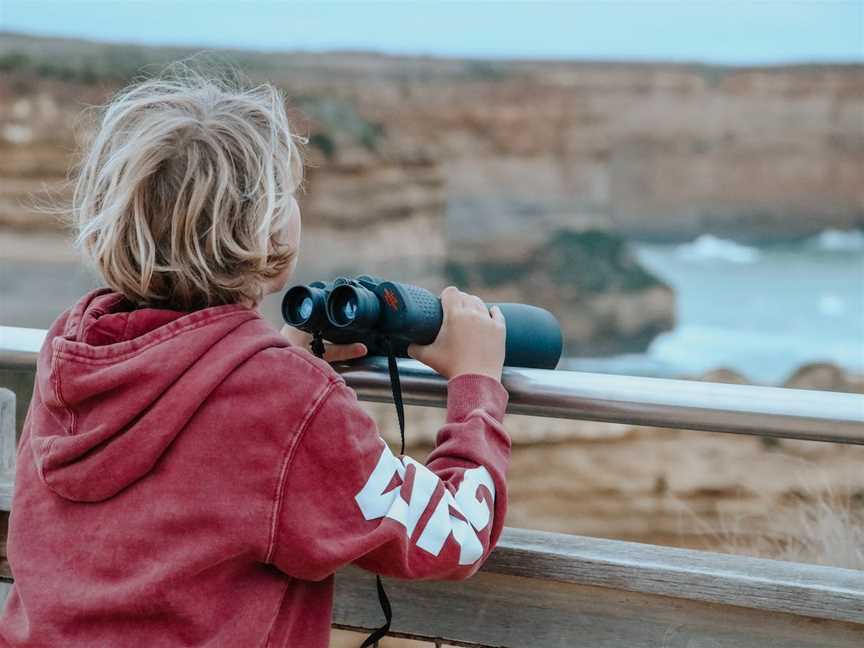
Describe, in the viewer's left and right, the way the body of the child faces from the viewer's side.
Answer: facing away from the viewer and to the right of the viewer

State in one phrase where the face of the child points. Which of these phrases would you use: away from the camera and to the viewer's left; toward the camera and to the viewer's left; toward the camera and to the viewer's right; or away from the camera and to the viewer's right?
away from the camera and to the viewer's right
